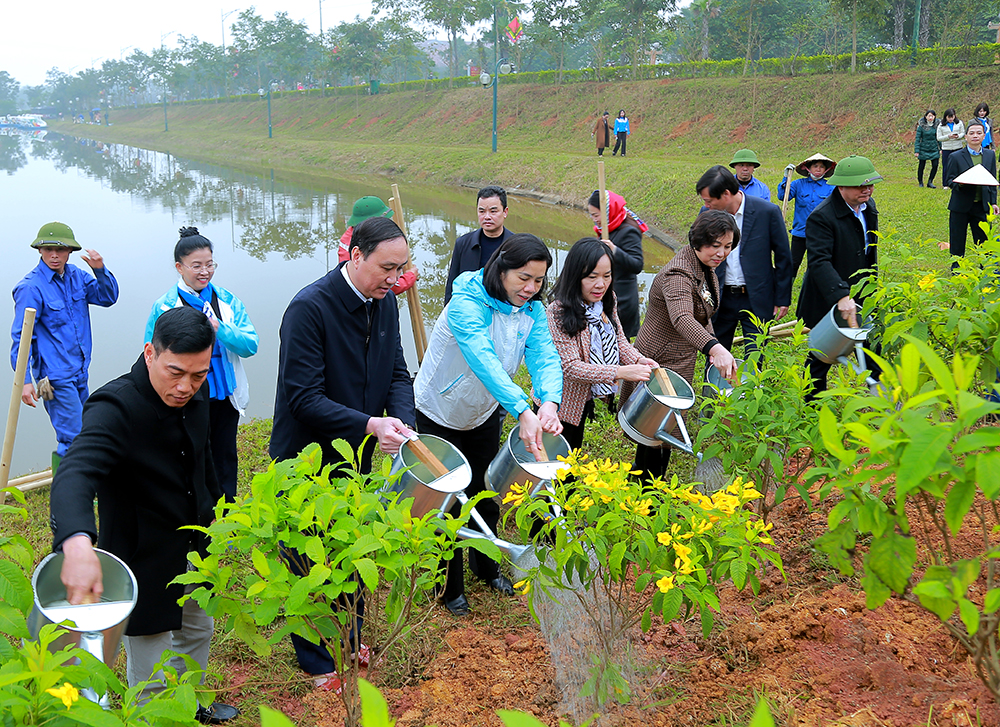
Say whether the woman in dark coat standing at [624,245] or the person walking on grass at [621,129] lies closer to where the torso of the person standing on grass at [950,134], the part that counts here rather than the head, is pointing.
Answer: the woman in dark coat standing

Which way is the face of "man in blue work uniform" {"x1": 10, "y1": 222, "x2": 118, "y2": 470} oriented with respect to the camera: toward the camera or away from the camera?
toward the camera

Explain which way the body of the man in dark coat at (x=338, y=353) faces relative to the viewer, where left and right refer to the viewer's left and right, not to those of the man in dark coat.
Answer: facing the viewer and to the right of the viewer

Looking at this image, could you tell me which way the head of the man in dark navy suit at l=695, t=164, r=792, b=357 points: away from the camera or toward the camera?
toward the camera

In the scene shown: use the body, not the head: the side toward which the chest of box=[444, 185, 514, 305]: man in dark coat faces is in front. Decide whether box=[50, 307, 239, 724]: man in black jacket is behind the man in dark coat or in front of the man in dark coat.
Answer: in front

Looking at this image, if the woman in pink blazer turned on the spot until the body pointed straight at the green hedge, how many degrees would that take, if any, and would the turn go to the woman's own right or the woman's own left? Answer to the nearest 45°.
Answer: approximately 135° to the woman's own left

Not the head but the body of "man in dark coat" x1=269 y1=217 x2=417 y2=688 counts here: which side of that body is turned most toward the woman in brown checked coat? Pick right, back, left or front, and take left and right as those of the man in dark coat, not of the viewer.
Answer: left

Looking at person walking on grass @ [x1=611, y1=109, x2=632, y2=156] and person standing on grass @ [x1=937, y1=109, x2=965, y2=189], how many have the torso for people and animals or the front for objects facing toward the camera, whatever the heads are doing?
2

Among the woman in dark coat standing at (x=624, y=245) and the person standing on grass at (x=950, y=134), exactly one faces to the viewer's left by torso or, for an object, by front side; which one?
the woman in dark coat standing

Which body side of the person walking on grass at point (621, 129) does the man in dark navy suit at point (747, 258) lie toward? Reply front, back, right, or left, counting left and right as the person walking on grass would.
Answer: front

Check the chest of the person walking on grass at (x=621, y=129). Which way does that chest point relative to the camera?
toward the camera

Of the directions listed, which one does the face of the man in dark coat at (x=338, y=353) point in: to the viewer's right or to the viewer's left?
to the viewer's right
